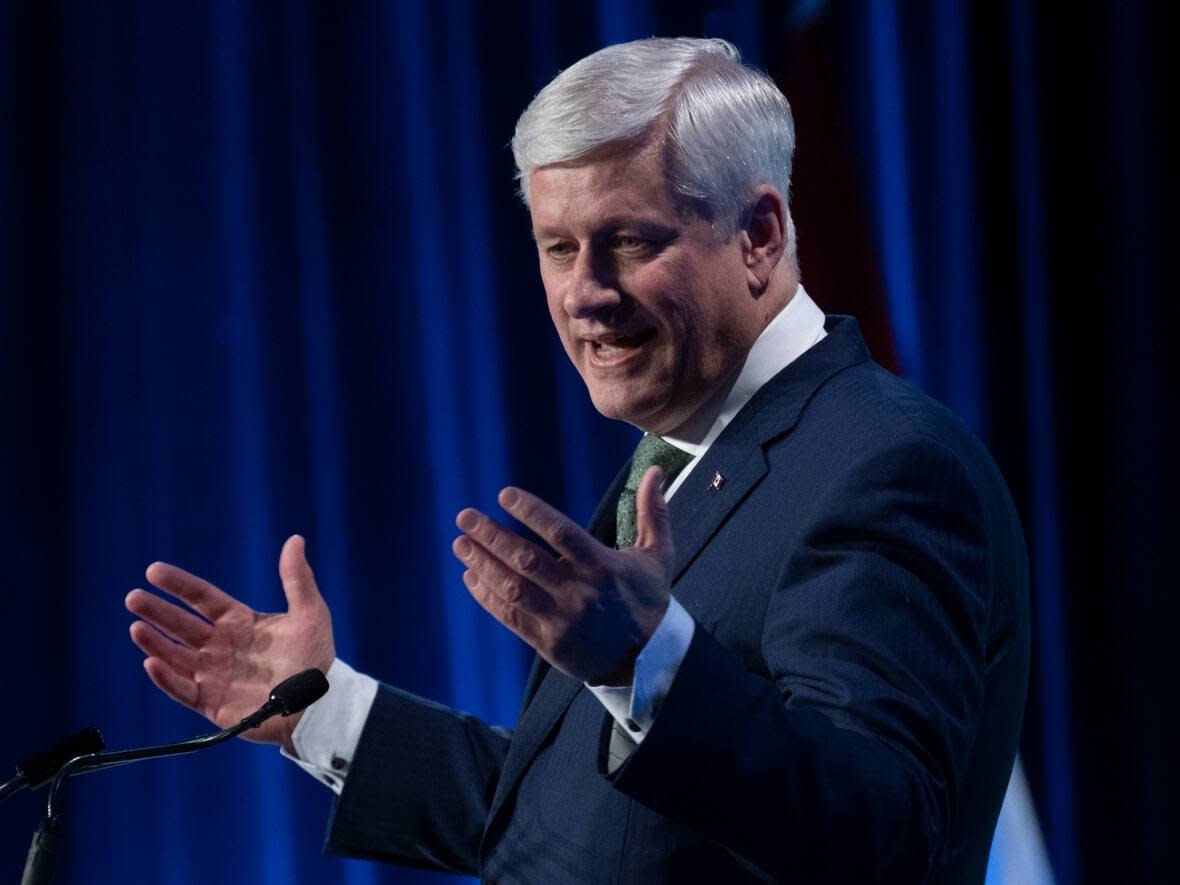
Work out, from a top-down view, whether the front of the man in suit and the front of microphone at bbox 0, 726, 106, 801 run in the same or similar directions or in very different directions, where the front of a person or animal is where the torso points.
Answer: very different directions

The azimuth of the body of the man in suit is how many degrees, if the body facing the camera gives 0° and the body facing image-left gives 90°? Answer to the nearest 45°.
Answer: approximately 45°

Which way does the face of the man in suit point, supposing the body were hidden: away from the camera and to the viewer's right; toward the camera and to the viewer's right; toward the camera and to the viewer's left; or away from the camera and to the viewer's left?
toward the camera and to the viewer's left

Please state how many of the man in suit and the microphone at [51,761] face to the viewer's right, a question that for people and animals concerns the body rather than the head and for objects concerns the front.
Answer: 1

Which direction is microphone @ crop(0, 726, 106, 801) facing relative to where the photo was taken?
to the viewer's right
